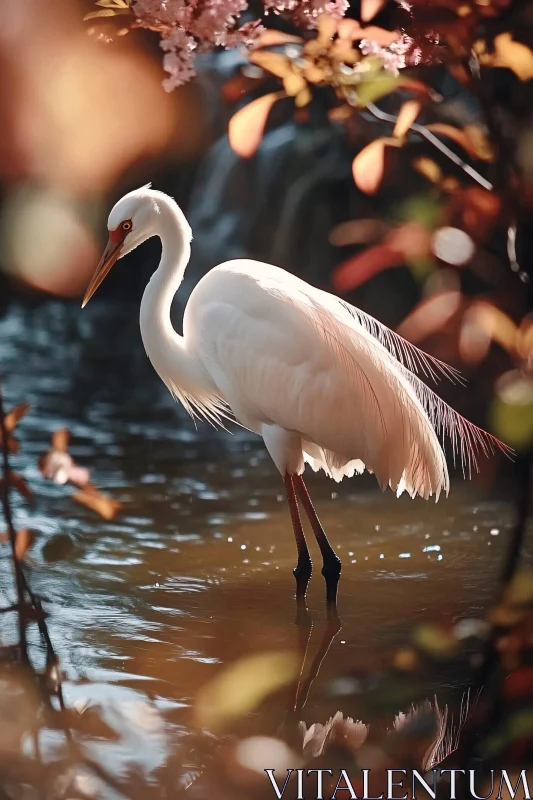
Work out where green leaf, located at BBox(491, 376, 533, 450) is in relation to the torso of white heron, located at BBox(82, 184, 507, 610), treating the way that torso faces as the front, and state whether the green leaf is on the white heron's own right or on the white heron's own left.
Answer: on the white heron's own right

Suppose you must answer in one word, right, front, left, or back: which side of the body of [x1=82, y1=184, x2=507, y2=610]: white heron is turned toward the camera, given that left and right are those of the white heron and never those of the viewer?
left
